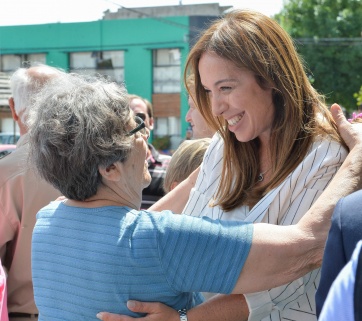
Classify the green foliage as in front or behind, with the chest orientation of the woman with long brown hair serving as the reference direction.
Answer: behind

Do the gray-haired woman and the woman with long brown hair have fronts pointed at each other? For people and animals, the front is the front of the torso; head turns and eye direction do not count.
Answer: yes

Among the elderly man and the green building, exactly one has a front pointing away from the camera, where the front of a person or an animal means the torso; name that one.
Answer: the elderly man

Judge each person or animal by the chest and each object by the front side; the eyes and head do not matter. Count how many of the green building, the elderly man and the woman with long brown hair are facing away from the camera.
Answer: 1

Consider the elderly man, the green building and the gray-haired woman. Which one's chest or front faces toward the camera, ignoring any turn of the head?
the green building

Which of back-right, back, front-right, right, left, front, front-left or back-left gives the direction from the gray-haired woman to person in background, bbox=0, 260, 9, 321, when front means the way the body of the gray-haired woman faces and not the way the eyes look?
left

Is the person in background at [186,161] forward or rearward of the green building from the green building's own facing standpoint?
forward

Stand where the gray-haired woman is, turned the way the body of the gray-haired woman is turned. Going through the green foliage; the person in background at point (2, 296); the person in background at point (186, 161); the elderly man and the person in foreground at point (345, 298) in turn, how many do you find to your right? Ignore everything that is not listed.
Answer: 1

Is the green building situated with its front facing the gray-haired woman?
yes

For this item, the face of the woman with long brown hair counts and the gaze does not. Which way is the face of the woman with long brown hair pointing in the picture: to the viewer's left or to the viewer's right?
to the viewer's left

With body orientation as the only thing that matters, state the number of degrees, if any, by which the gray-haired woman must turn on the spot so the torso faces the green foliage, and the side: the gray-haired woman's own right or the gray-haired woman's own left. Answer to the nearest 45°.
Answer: approximately 45° to the gray-haired woman's own left

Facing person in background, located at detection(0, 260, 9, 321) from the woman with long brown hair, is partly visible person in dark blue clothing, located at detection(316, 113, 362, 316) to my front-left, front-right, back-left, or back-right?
back-left

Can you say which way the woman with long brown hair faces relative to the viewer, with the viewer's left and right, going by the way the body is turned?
facing the viewer and to the left of the viewer

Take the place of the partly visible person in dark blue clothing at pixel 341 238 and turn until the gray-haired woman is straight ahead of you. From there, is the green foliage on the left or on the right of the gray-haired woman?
right

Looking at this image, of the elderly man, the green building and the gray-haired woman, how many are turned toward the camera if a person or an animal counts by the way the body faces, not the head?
1

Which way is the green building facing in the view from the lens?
facing the viewer

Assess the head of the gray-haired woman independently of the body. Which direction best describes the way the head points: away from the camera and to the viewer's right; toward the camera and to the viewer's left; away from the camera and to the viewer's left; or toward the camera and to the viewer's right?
away from the camera and to the viewer's right

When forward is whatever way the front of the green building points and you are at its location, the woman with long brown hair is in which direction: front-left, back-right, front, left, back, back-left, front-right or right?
front

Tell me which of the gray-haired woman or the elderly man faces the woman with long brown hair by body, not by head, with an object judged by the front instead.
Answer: the gray-haired woman
